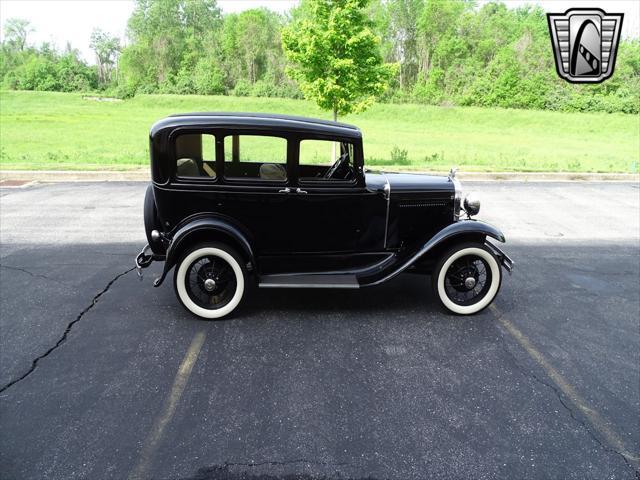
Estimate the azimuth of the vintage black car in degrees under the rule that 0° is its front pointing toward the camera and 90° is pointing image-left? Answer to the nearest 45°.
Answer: approximately 270°

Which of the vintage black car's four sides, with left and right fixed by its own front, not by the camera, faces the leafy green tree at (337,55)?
left
